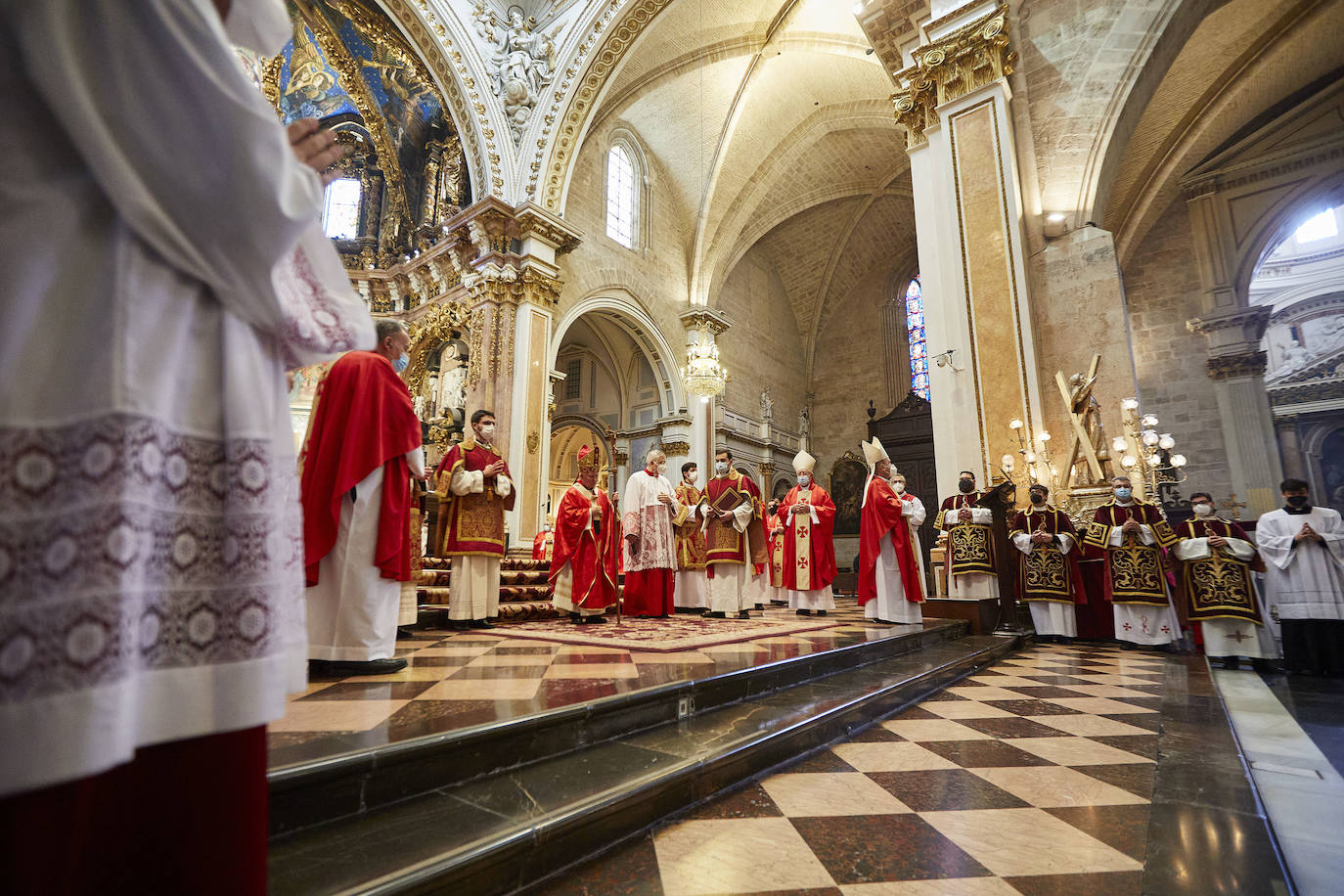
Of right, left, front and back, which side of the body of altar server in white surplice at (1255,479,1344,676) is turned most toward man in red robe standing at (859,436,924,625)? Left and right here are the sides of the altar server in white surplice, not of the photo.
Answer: right

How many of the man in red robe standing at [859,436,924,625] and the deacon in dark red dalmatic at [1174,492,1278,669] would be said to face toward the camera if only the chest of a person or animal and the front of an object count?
1

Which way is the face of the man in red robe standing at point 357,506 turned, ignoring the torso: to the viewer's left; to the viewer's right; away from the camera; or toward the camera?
to the viewer's right

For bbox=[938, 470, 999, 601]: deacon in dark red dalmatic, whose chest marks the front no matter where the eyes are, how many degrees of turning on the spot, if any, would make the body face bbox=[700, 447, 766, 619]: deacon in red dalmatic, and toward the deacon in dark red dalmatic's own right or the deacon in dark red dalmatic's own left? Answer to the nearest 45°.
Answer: approximately 90° to the deacon in dark red dalmatic's own right

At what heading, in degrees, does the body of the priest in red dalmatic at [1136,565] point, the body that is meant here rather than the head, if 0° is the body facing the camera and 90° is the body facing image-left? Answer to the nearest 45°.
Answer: approximately 0°
